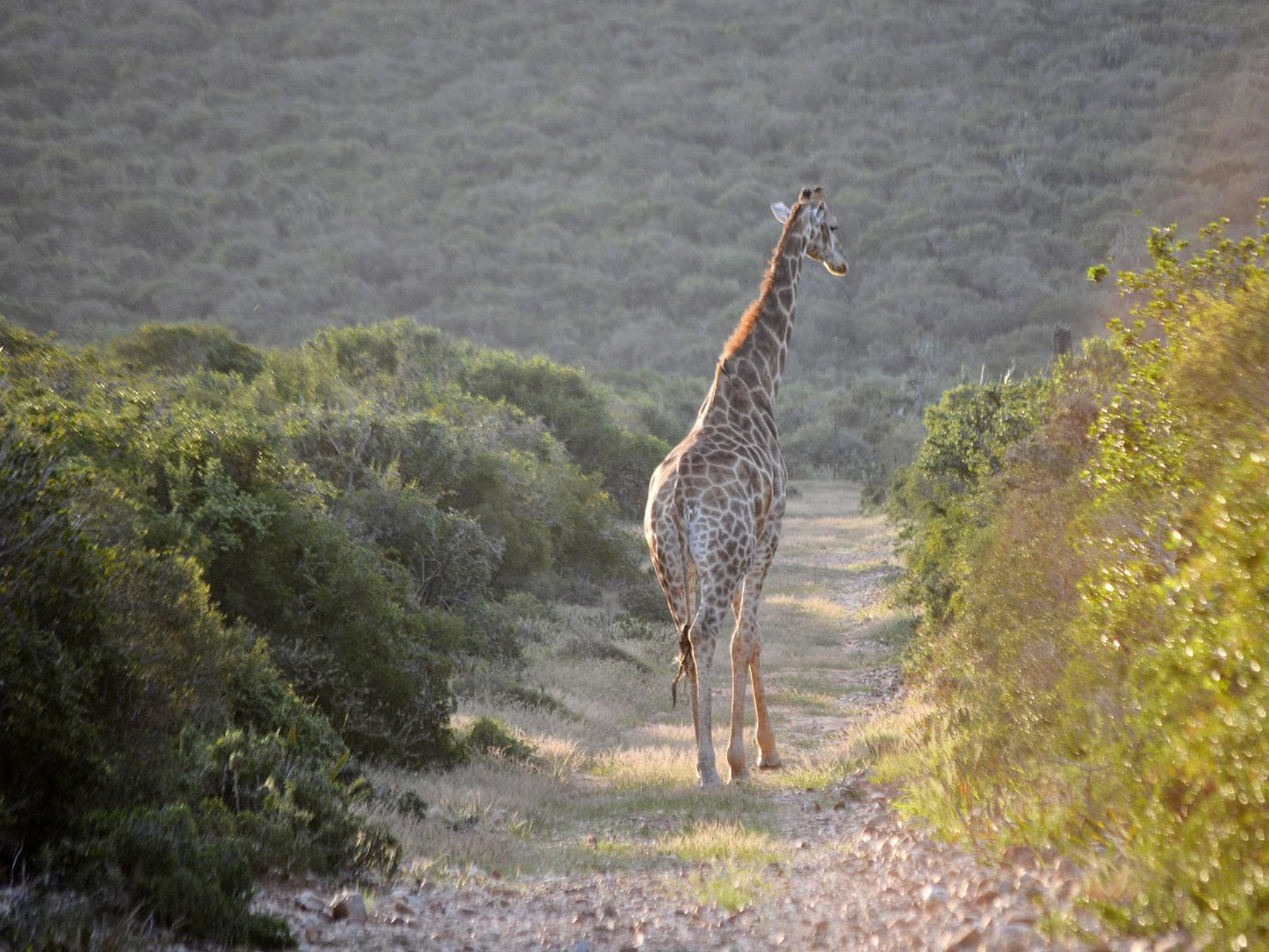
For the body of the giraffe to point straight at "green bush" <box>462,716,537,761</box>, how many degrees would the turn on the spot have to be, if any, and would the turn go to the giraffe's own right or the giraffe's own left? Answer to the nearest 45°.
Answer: approximately 135° to the giraffe's own left

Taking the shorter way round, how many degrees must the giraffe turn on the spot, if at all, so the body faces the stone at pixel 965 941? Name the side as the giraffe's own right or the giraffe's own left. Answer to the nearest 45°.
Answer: approximately 135° to the giraffe's own right

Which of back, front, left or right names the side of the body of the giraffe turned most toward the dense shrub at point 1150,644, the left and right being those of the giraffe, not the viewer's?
right

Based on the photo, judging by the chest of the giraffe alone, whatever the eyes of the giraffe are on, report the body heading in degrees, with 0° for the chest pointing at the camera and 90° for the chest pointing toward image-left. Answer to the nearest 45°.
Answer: approximately 225°

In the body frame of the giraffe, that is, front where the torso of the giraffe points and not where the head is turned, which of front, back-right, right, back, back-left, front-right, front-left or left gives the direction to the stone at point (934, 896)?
back-right

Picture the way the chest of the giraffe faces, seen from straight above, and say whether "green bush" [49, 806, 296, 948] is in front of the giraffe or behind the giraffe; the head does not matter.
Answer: behind

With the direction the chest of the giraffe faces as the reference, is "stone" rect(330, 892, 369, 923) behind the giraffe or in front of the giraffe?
behind
